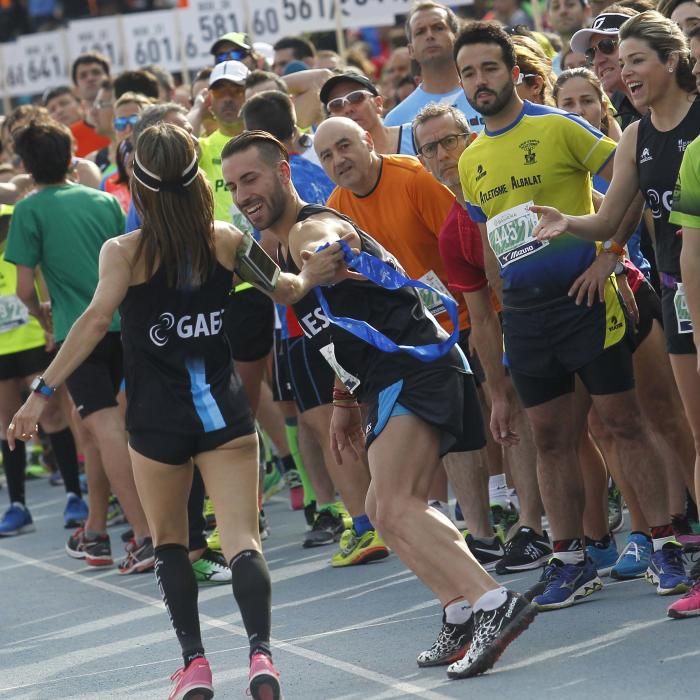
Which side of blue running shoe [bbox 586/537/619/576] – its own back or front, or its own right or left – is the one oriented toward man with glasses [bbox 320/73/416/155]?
right

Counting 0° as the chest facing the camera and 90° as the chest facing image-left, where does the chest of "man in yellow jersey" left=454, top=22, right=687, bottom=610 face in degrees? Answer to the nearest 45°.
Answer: approximately 45°

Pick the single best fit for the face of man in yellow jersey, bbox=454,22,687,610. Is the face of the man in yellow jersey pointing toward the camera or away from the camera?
toward the camera

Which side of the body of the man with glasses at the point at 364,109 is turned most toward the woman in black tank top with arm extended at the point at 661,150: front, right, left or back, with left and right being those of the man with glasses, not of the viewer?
left

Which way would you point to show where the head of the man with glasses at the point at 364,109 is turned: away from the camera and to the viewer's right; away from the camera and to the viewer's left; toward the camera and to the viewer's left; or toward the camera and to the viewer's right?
toward the camera and to the viewer's left

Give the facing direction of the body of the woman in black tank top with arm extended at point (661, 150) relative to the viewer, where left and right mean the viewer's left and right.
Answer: facing the viewer and to the left of the viewer
